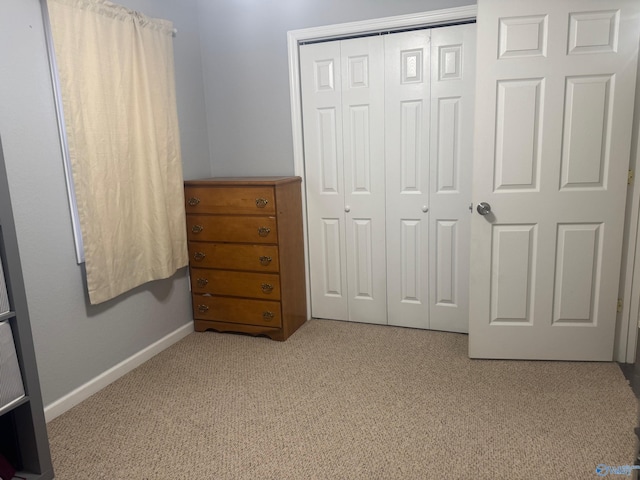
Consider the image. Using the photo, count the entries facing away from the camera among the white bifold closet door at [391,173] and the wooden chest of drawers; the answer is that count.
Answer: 0

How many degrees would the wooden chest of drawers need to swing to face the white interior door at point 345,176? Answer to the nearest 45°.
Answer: approximately 135° to its left

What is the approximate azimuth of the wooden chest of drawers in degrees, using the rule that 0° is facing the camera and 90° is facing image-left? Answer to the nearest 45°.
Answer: approximately 45°

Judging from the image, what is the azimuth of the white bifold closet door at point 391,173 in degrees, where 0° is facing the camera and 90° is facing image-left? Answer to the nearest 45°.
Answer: approximately 0°

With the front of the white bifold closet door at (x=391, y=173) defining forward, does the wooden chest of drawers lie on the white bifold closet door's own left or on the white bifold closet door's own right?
on the white bifold closet door's own right

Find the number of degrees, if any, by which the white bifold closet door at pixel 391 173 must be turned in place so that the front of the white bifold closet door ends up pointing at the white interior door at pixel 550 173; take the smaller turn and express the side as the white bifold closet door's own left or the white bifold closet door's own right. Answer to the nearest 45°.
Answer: approximately 45° to the white bifold closet door's own left

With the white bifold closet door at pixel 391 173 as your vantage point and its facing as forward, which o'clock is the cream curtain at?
The cream curtain is roughly at 2 o'clock from the white bifold closet door.
